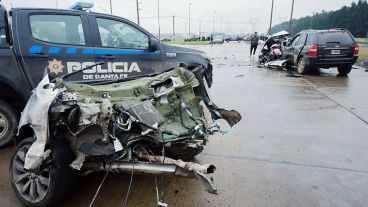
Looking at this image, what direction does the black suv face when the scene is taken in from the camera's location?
facing away from the viewer and to the left of the viewer

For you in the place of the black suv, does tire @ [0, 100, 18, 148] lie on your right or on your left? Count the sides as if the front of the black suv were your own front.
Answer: on your left

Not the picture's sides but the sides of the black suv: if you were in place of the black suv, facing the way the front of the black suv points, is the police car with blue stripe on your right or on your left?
on your left
